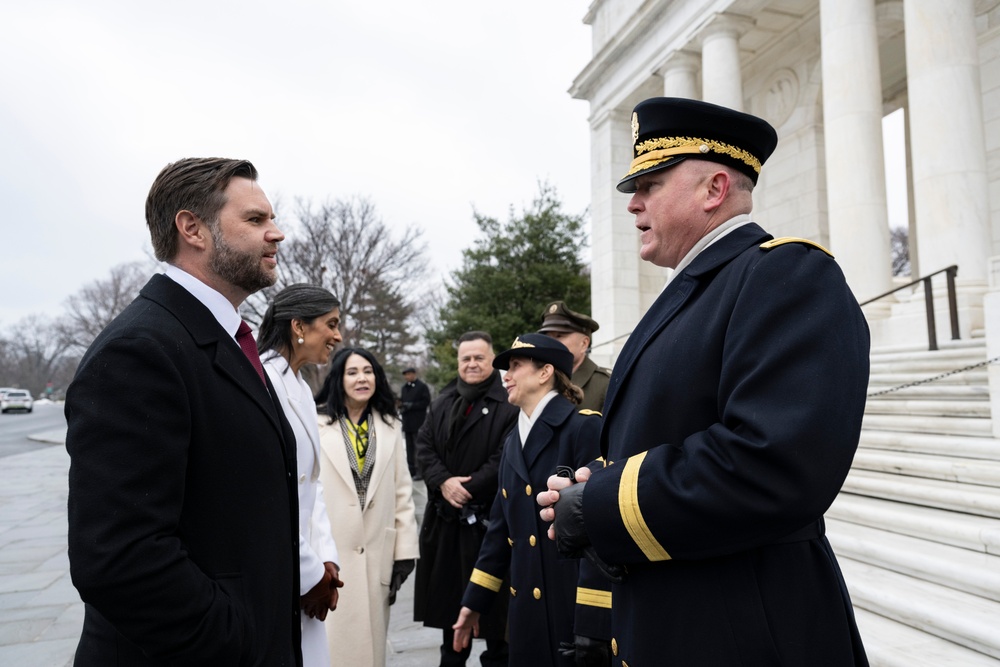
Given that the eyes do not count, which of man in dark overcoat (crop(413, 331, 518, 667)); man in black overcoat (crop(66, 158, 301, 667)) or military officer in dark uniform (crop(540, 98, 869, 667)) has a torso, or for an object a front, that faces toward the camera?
the man in dark overcoat

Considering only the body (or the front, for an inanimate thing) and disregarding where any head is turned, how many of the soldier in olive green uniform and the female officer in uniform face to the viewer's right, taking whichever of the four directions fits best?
0

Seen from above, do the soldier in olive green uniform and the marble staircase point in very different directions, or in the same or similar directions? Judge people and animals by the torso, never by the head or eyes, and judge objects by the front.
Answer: same or similar directions

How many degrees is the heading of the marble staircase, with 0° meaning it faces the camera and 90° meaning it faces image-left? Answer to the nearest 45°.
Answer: approximately 45°

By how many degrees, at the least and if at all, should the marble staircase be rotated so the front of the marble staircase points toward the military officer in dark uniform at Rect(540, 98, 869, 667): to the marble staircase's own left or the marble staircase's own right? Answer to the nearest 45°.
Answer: approximately 45° to the marble staircase's own left

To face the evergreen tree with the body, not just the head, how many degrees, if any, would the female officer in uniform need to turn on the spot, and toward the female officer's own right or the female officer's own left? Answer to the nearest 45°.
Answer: approximately 135° to the female officer's own right

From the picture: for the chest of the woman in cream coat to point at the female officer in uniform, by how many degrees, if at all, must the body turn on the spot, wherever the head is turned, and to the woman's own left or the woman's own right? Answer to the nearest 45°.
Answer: approximately 45° to the woman's own left

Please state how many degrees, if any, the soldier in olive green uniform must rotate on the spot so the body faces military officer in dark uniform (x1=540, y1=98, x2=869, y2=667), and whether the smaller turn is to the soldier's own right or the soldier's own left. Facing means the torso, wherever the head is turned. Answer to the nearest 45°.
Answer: approximately 45° to the soldier's own left

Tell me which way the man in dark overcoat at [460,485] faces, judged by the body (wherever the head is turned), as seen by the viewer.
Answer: toward the camera

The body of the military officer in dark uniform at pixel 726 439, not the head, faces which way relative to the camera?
to the viewer's left

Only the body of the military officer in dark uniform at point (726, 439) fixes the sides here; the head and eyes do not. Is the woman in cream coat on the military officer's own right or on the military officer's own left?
on the military officer's own right

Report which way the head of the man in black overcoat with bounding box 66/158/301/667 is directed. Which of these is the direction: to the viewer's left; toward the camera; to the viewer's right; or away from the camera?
to the viewer's right

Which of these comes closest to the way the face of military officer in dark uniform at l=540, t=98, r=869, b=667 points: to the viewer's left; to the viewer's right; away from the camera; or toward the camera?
to the viewer's left

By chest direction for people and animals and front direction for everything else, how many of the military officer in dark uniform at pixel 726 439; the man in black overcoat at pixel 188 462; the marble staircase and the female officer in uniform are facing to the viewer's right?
1

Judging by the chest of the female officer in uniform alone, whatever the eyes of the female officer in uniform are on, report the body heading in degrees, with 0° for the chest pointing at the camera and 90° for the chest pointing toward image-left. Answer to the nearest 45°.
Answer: approximately 45°

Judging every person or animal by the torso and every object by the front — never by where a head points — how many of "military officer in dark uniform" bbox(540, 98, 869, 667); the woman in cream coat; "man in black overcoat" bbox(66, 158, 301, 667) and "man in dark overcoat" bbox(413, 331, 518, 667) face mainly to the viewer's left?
1

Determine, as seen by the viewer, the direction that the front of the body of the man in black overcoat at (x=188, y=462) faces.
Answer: to the viewer's right

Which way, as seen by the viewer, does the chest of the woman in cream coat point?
toward the camera
